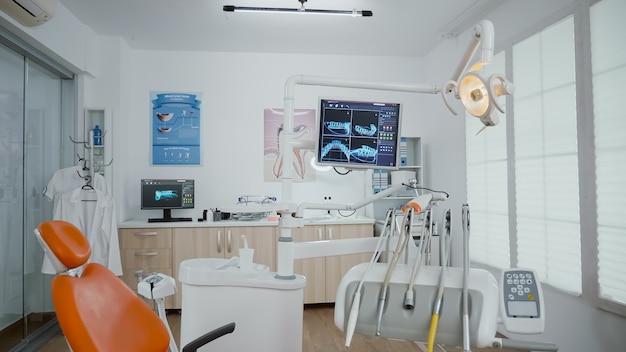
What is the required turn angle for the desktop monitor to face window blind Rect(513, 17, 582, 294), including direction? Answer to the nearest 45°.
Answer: approximately 45° to its left

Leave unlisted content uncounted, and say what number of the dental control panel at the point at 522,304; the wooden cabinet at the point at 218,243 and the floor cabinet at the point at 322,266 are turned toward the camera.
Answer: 3

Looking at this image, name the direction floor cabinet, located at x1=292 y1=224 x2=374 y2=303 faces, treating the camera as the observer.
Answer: facing the viewer

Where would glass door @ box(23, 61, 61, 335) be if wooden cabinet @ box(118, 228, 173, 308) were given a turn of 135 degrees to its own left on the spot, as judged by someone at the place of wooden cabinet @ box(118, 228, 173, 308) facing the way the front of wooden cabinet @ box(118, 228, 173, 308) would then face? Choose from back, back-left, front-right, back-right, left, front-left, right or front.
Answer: back-left

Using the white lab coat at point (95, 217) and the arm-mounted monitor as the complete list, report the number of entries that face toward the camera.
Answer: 2

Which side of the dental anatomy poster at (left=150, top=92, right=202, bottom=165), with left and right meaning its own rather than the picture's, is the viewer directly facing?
front

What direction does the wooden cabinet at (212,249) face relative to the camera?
toward the camera

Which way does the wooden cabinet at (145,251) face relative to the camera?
toward the camera

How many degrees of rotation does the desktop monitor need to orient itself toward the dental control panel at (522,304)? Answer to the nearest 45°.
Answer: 0° — it already faces it

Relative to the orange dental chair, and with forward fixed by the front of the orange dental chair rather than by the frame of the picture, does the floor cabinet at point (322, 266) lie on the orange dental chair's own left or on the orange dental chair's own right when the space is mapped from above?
on the orange dental chair's own left

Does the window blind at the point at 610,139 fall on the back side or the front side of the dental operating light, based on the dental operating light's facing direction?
on the back side
